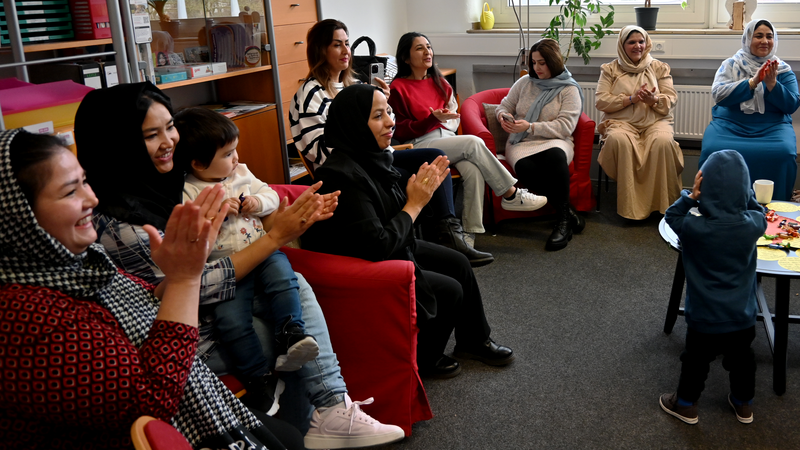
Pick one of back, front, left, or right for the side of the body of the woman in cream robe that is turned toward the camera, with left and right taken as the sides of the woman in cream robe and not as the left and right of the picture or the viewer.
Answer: front

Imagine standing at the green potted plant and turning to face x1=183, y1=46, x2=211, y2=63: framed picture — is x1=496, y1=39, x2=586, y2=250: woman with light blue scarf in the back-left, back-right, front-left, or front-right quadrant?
front-left

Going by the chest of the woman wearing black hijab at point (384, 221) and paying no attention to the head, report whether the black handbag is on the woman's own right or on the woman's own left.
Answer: on the woman's own left

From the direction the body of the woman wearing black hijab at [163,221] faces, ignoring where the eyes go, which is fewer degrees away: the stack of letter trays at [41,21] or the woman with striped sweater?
the woman with striped sweater

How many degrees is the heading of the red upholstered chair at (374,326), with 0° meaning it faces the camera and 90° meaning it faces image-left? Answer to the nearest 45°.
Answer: approximately 270°

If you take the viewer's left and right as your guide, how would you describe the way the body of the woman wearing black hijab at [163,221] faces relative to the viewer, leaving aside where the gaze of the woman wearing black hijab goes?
facing to the right of the viewer

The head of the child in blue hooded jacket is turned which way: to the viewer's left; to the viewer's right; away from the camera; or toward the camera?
away from the camera

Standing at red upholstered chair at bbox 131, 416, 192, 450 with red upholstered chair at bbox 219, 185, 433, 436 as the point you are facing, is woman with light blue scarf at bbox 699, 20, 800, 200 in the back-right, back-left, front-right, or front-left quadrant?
front-right

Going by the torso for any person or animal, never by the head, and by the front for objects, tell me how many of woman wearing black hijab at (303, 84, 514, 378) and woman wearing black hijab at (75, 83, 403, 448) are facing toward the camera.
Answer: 0

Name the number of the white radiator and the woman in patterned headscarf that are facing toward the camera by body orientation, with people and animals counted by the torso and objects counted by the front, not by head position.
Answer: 1

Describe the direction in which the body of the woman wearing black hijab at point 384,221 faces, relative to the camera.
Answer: to the viewer's right

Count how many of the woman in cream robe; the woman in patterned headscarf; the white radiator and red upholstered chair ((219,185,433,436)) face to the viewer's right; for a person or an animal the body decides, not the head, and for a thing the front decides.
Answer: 2
